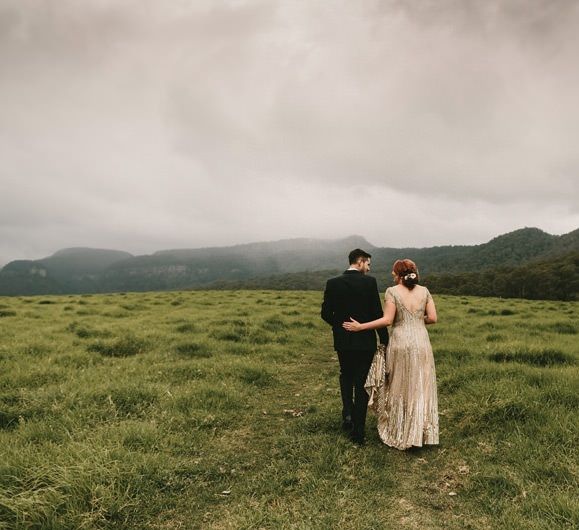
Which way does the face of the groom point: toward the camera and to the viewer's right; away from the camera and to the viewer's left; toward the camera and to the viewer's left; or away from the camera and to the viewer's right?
away from the camera and to the viewer's right

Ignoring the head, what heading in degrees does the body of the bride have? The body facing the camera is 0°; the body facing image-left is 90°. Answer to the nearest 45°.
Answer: approximately 180°

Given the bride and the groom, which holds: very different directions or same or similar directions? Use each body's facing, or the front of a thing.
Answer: same or similar directions

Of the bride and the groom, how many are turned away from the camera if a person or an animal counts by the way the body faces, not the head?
2

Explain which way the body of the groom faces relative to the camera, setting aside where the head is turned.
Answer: away from the camera
